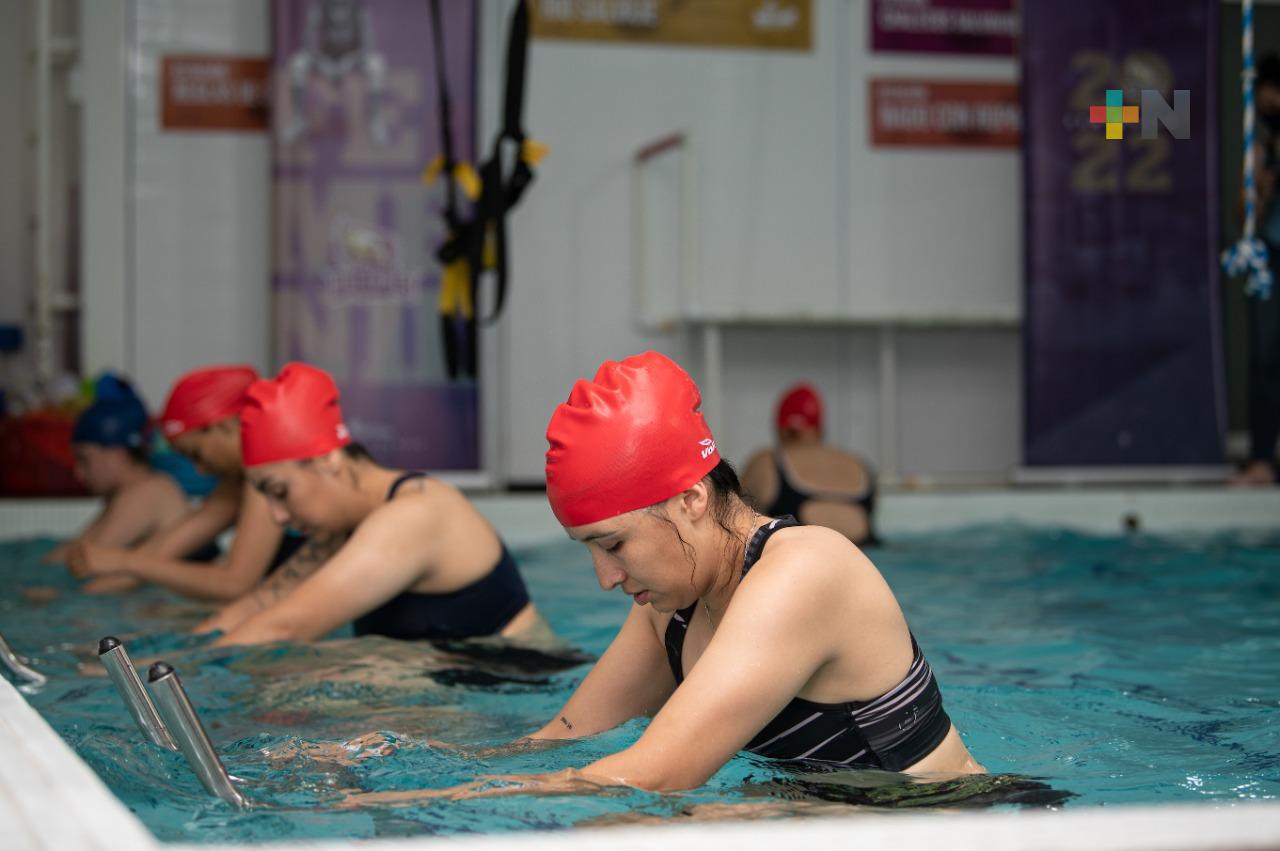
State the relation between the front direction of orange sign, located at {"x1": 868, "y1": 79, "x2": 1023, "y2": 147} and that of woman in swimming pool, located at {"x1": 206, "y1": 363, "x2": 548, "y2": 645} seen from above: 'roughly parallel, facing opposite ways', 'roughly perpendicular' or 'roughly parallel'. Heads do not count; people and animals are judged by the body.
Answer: roughly perpendicular

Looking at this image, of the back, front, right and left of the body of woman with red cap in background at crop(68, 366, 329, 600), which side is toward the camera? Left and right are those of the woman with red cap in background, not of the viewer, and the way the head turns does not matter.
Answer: left

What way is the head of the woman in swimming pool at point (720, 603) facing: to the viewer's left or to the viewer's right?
to the viewer's left

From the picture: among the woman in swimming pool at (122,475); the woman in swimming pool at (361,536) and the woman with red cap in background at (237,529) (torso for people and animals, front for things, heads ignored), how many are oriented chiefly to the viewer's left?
3

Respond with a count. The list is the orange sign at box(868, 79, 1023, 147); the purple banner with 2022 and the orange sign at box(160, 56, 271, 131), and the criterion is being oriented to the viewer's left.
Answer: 0

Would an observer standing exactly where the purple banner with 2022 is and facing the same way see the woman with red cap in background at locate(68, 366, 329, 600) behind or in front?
in front

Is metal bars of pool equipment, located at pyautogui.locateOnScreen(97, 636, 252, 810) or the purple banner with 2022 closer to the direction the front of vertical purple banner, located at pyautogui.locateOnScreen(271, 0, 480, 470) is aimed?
the metal bars of pool equipment

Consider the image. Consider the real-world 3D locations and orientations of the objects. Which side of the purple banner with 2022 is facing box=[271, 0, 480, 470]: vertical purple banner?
right

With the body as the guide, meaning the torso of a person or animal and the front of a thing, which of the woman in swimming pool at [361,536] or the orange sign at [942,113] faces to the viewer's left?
the woman in swimming pool

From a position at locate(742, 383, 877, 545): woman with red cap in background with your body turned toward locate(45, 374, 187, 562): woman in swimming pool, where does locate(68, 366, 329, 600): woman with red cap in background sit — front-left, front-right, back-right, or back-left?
front-left

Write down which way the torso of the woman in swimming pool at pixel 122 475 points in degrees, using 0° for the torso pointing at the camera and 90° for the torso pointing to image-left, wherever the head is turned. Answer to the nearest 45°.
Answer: approximately 90°

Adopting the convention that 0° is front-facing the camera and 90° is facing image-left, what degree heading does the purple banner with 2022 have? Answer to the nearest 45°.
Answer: approximately 0°

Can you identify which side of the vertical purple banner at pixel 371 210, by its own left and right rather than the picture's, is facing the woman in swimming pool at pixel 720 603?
front

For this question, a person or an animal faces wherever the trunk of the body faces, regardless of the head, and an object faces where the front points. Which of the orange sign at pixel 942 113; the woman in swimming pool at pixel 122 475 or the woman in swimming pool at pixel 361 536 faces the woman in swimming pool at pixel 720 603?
the orange sign

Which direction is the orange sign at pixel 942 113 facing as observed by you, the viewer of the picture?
facing the viewer

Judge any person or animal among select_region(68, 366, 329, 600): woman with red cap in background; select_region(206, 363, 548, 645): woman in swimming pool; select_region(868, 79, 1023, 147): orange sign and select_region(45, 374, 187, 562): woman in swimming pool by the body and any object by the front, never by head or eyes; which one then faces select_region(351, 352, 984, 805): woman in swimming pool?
the orange sign

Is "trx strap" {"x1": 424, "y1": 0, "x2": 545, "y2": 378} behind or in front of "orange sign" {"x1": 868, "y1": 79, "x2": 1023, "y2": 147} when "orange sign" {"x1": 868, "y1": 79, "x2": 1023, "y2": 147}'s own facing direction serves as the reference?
in front

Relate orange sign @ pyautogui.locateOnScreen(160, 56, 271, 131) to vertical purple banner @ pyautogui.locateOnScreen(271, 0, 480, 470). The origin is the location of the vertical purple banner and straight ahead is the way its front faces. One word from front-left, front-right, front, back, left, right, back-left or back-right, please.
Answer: back-right

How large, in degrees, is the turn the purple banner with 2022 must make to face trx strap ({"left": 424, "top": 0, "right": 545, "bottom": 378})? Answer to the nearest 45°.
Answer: approximately 45° to its right

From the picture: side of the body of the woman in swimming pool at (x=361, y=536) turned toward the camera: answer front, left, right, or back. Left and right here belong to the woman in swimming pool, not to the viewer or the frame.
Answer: left

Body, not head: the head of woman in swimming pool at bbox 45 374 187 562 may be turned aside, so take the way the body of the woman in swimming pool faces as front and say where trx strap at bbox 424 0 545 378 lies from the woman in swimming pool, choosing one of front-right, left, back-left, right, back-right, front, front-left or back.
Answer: back

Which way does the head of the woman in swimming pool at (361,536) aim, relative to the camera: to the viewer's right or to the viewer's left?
to the viewer's left

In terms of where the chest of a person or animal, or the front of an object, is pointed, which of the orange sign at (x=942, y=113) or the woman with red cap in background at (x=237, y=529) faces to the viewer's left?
the woman with red cap in background
